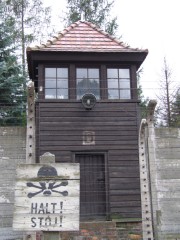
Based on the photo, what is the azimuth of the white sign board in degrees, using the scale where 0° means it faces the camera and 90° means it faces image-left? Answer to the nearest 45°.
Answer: approximately 0°

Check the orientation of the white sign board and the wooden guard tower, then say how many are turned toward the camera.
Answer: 2

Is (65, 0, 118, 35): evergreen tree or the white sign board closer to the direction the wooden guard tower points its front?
the white sign board

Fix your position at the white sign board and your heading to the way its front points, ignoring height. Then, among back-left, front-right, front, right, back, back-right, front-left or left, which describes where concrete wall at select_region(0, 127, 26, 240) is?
back

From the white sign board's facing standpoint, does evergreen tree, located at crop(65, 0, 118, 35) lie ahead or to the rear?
to the rear

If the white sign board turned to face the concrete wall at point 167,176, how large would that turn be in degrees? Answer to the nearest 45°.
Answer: approximately 135° to its left

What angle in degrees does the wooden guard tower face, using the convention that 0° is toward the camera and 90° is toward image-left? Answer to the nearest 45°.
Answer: approximately 0°

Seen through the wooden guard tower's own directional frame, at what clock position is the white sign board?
The white sign board is roughly at 12 o'clock from the wooden guard tower.

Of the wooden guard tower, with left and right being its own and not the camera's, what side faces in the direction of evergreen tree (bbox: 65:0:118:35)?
back

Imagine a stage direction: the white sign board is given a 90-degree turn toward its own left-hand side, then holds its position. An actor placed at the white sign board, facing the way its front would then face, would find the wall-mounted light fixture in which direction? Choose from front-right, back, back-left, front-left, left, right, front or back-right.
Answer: left

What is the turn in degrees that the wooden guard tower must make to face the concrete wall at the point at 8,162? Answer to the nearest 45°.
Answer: approximately 90° to its right
